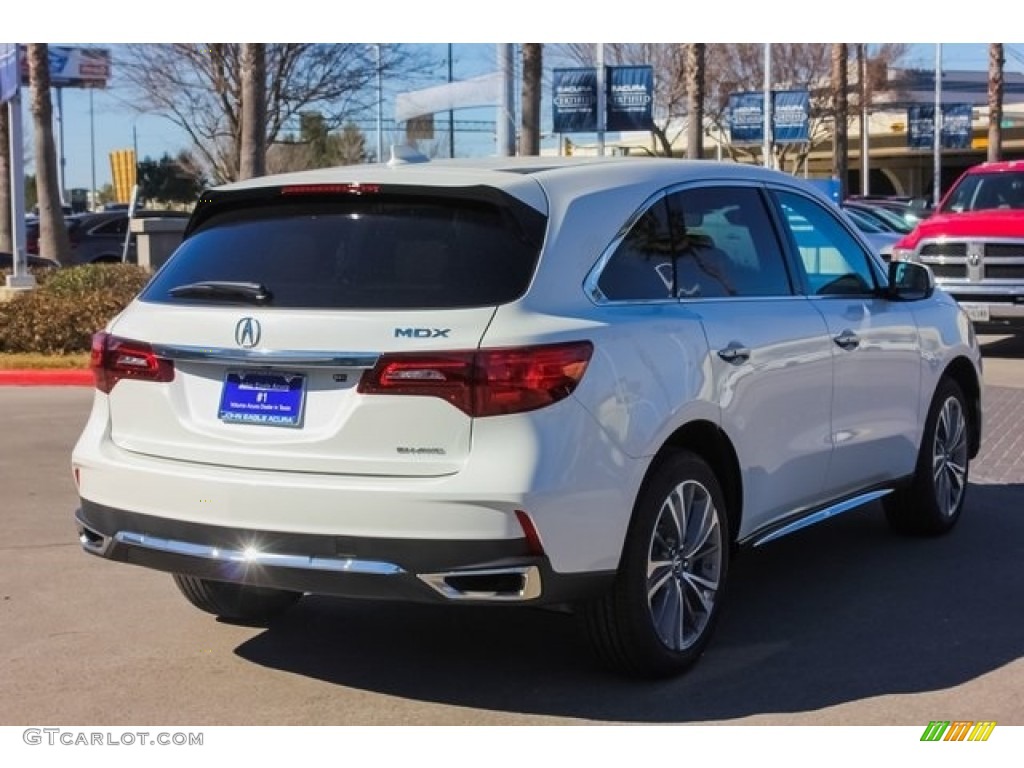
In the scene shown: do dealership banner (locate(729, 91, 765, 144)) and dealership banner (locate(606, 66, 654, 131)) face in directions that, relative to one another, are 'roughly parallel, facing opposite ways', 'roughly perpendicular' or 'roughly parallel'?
roughly parallel

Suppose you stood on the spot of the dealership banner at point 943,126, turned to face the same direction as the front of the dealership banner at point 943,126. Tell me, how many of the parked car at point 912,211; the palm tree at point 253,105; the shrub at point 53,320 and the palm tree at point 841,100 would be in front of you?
4

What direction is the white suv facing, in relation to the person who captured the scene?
facing away from the viewer and to the right of the viewer

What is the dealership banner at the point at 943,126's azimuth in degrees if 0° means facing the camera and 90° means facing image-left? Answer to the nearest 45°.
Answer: approximately 0°

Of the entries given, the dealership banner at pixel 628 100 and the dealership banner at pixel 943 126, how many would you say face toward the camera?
2

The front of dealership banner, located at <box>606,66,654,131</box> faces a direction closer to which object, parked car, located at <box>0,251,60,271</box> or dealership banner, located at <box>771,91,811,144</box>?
the parked car

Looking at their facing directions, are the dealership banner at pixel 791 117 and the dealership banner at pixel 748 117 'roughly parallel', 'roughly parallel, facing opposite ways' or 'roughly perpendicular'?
roughly parallel

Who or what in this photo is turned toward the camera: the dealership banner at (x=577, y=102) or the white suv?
the dealership banner

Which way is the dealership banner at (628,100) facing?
toward the camera

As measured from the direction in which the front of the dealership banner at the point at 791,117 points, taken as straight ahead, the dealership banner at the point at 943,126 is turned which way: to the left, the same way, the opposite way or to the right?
the same way

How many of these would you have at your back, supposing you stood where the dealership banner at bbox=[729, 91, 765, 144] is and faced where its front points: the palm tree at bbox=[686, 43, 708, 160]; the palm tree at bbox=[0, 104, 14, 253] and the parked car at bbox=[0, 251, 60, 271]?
0

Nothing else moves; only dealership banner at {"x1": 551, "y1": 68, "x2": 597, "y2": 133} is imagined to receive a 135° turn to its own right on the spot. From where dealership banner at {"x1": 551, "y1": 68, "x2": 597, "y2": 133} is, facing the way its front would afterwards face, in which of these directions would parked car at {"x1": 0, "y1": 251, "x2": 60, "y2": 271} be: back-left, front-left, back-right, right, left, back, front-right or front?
left

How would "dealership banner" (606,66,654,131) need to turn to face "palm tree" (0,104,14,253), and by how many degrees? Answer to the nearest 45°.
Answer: approximately 90° to its right

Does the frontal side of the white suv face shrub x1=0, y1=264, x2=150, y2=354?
no

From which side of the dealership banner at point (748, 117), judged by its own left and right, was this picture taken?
front

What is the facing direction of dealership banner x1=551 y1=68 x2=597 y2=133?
toward the camera

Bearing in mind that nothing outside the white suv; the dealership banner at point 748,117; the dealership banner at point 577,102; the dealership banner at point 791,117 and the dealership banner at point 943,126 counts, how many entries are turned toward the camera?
4

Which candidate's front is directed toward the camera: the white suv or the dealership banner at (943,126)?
the dealership banner

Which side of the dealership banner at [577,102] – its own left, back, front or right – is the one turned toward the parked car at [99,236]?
right
